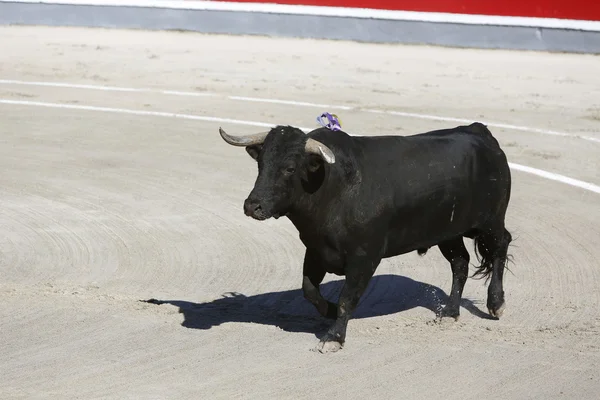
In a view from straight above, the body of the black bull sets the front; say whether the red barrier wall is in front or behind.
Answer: behind
